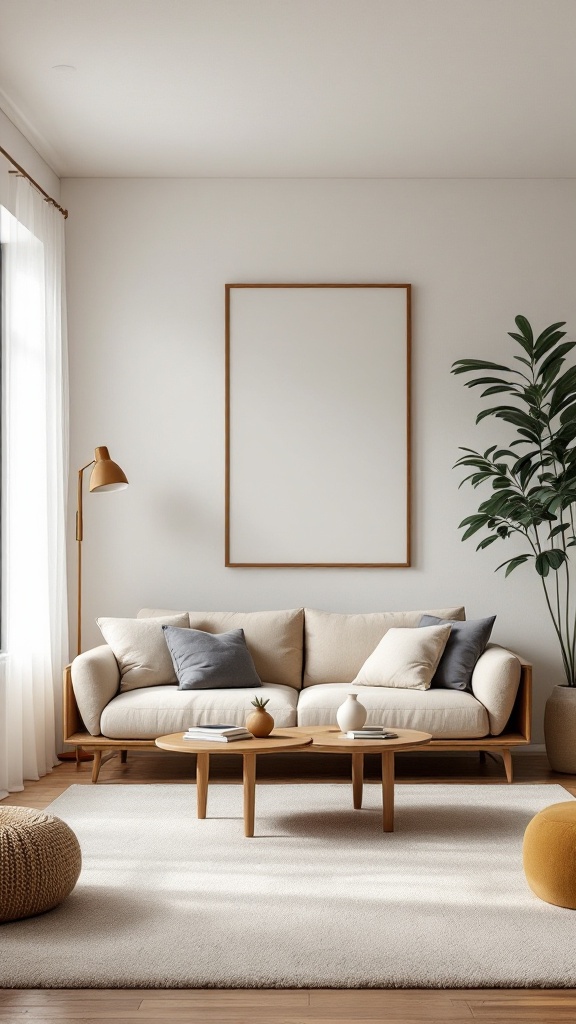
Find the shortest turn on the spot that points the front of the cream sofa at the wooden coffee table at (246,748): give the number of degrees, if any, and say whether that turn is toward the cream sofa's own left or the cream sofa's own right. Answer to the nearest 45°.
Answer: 0° — it already faces it

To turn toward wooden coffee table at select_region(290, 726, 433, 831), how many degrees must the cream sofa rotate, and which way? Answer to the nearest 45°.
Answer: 0° — it already faces it

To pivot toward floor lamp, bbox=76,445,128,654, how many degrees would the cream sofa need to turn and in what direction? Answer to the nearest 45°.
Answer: approximately 135° to its right

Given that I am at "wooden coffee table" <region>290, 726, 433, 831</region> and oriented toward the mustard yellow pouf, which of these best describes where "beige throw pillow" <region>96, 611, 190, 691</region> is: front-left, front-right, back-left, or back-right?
back-right

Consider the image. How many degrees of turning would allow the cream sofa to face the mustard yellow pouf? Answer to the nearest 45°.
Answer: approximately 45° to its left

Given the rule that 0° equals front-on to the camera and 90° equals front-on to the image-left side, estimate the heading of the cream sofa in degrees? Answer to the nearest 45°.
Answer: approximately 0°
